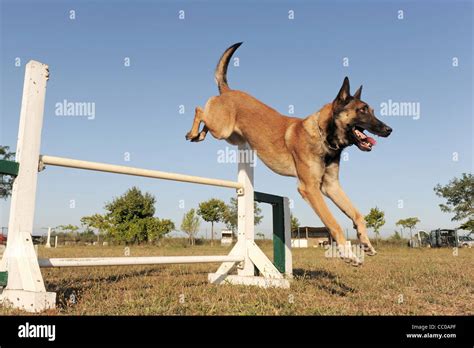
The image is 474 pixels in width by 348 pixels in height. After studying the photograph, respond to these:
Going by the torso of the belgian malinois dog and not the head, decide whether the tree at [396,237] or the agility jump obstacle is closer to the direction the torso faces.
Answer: the tree

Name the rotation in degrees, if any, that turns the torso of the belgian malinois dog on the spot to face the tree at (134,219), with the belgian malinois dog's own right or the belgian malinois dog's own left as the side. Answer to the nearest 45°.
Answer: approximately 135° to the belgian malinois dog's own left

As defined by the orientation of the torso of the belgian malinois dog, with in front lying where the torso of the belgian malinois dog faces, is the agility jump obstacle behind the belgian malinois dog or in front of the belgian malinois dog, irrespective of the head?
behind

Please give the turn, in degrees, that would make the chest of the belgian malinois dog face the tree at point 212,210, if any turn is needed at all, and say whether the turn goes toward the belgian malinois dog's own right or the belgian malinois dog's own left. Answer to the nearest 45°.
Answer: approximately 90° to the belgian malinois dog's own left

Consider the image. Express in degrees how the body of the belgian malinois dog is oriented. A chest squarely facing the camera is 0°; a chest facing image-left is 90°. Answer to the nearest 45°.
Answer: approximately 270°

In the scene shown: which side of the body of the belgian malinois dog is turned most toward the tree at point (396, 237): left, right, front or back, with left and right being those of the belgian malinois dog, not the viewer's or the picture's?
left
